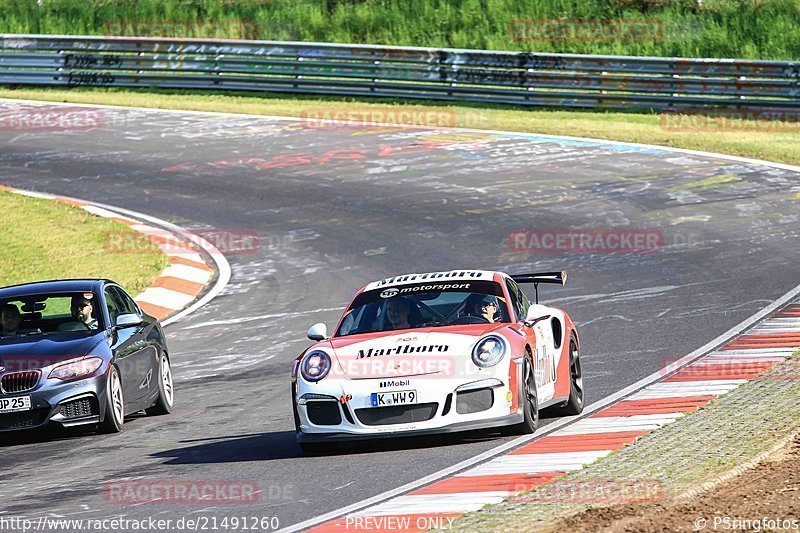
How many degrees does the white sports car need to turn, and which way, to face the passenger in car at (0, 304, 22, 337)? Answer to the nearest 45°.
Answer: approximately 90° to its right

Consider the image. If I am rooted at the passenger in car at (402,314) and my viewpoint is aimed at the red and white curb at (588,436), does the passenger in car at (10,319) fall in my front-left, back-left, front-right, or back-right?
back-right

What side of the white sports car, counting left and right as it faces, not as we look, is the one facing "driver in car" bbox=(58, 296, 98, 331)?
right

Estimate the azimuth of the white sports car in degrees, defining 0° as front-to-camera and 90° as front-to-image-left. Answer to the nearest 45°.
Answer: approximately 45°

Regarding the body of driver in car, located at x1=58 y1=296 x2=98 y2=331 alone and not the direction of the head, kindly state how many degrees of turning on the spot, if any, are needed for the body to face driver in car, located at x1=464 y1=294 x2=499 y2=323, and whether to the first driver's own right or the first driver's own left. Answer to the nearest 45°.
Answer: approximately 90° to the first driver's own left

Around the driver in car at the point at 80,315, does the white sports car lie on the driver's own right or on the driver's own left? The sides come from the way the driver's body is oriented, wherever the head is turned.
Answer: on the driver's own left

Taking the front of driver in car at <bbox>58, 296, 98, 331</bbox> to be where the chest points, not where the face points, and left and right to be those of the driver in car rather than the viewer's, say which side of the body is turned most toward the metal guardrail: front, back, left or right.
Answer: back

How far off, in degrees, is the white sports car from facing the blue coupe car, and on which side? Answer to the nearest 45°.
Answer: approximately 90° to its right

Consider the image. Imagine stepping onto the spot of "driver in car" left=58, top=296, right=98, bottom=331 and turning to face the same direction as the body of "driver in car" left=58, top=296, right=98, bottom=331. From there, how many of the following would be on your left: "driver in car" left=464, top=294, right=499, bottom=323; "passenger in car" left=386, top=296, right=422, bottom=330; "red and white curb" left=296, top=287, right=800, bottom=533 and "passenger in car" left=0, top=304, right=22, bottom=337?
3

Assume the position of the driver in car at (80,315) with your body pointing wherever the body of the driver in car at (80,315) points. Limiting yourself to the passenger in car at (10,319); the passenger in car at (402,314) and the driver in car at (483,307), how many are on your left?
2

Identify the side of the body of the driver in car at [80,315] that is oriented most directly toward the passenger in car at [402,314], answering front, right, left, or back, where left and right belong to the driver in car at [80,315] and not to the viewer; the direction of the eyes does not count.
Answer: left

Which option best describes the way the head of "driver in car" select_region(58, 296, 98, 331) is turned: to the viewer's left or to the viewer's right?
to the viewer's left
